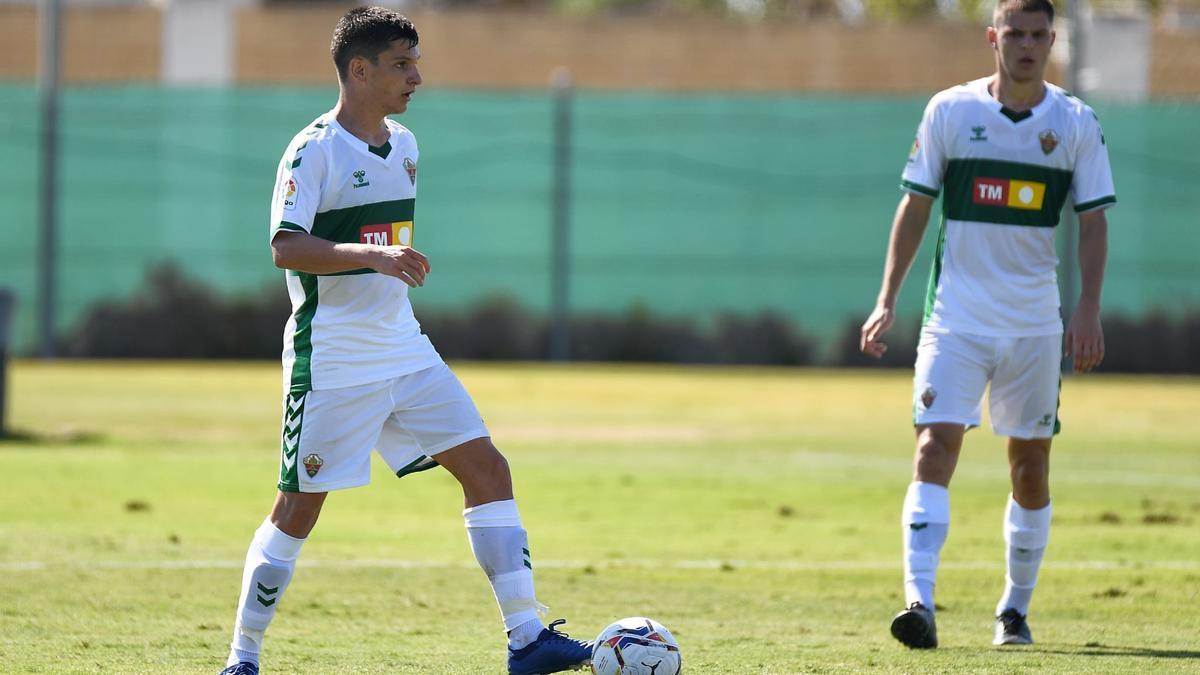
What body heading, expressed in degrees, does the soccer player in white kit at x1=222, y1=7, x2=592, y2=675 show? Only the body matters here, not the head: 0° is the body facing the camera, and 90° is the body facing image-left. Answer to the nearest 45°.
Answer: approximately 315°

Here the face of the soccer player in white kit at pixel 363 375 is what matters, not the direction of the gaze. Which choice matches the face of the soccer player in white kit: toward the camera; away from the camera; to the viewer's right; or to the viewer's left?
to the viewer's right

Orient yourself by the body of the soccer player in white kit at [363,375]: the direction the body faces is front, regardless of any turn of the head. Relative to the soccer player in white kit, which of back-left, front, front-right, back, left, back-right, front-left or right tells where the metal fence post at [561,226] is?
back-left

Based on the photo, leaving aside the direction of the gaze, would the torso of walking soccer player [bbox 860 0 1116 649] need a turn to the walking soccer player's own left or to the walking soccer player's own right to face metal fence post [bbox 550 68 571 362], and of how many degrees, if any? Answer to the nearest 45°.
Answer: approximately 180°

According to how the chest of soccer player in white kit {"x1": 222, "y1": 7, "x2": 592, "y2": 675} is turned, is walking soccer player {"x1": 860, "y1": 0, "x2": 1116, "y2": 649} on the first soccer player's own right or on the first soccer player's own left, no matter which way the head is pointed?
on the first soccer player's own left

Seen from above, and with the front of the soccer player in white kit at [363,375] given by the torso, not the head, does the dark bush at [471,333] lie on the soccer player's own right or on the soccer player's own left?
on the soccer player's own left

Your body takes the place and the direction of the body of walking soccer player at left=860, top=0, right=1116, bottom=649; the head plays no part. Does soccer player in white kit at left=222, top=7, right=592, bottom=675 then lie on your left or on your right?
on your right

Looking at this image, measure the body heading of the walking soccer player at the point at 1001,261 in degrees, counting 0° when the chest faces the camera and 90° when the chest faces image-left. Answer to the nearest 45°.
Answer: approximately 0°

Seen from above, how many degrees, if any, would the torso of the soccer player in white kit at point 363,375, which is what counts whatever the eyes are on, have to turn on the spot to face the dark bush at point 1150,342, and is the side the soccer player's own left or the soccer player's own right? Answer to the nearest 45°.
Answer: approximately 90° to the soccer player's own left

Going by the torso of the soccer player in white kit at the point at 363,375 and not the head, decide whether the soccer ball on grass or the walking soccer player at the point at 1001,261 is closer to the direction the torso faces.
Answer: the soccer ball on grass
